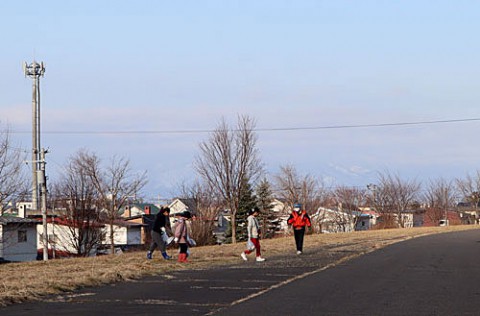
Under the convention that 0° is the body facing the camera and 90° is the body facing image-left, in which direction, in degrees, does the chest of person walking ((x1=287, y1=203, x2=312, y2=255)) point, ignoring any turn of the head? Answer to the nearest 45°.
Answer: approximately 0°

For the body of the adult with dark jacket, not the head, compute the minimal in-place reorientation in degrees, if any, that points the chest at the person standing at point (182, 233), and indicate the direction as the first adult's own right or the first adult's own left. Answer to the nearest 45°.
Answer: approximately 45° to the first adult's own right

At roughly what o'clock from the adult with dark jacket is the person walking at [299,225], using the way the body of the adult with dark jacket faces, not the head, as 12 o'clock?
The person walking is roughly at 11 o'clock from the adult with dark jacket.

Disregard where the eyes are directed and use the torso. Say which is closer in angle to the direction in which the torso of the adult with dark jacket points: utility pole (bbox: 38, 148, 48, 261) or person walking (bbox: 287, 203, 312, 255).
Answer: the person walking

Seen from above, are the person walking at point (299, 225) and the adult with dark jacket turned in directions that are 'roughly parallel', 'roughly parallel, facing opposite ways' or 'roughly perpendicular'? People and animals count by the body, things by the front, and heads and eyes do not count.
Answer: roughly perpendicular

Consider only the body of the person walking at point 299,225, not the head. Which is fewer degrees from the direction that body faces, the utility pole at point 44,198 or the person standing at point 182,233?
the person standing
